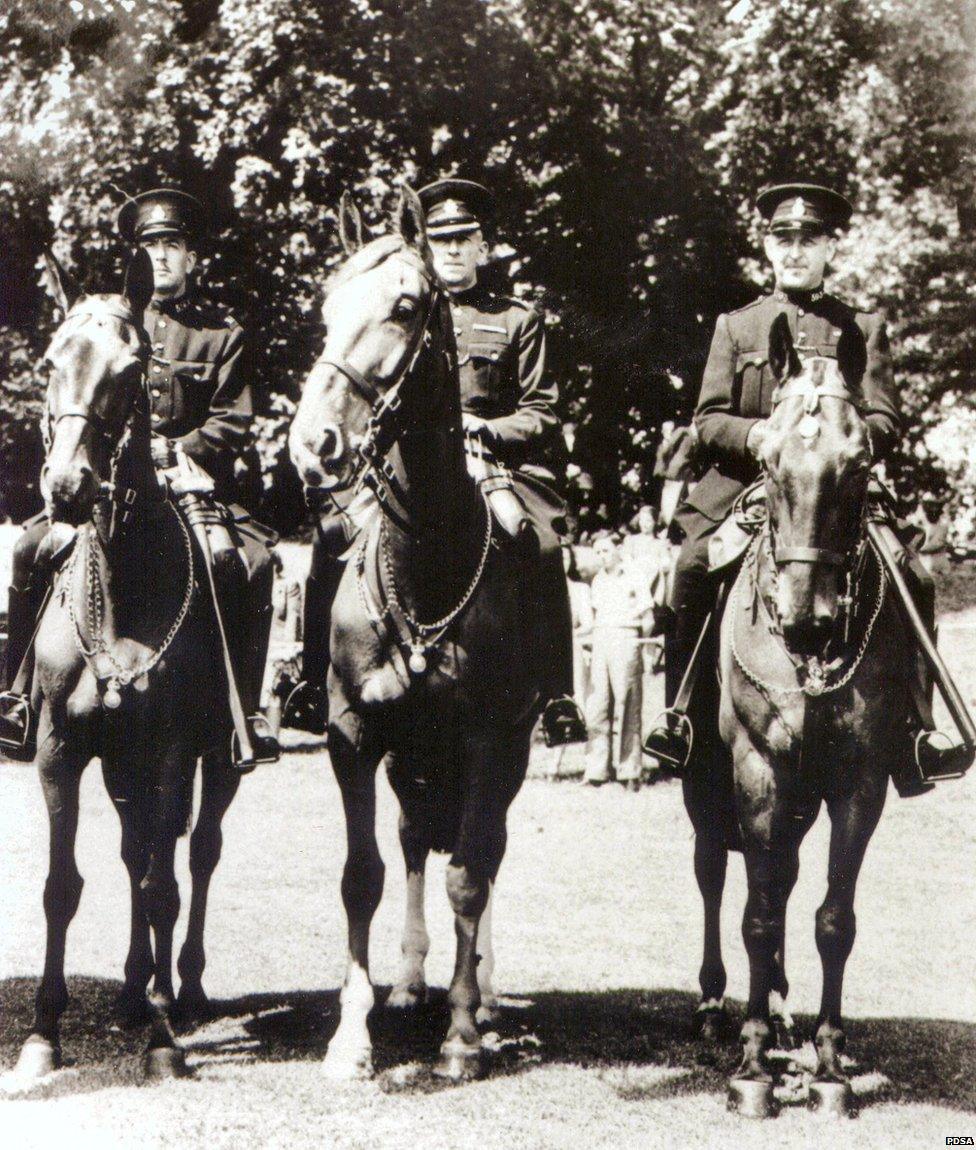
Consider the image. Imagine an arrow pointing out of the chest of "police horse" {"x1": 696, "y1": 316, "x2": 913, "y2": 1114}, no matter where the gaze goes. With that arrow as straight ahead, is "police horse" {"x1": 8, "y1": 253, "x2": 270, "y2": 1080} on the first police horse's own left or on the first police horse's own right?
on the first police horse's own right

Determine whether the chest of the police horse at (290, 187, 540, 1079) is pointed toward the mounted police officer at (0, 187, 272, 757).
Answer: no

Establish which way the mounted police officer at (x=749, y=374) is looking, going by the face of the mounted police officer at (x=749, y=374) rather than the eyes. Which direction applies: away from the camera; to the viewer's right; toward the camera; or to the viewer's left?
toward the camera

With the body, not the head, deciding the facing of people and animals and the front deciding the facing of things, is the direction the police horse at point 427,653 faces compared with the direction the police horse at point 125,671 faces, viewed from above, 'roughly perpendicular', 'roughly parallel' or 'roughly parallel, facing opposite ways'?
roughly parallel

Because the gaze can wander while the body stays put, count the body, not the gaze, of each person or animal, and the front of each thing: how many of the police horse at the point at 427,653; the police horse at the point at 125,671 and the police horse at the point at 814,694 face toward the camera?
3

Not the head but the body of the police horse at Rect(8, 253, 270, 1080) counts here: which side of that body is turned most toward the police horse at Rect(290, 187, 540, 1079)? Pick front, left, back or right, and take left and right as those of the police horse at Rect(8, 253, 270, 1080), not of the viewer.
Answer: left

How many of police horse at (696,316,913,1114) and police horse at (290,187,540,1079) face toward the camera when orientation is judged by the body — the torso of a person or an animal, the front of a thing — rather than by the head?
2

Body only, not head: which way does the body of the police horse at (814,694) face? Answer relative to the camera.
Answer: toward the camera

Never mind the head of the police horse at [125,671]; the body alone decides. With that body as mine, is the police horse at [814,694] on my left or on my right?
on my left

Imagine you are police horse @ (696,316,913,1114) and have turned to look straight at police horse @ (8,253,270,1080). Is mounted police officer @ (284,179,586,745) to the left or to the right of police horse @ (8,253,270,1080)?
right

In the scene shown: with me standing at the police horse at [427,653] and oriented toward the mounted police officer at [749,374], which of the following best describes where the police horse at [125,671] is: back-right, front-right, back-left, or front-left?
back-left

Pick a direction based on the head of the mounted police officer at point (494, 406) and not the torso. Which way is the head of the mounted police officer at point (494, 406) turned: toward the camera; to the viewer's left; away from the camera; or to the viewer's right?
toward the camera

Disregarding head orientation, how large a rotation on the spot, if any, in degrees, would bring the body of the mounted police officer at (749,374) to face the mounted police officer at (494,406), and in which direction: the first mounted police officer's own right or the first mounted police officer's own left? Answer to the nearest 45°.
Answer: approximately 90° to the first mounted police officer's own right

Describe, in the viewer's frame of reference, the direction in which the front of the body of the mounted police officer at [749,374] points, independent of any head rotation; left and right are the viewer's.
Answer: facing the viewer
